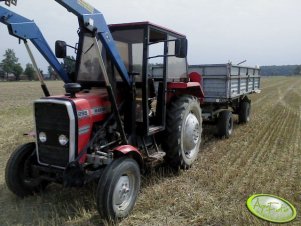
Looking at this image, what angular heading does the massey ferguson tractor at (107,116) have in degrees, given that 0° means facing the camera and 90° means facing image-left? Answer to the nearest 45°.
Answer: approximately 45°

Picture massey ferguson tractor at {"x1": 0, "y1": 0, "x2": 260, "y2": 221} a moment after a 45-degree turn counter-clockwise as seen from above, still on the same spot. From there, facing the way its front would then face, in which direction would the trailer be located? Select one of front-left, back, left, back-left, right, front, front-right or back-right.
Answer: back-left

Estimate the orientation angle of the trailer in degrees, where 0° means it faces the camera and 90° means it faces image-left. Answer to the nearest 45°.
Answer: approximately 45°
